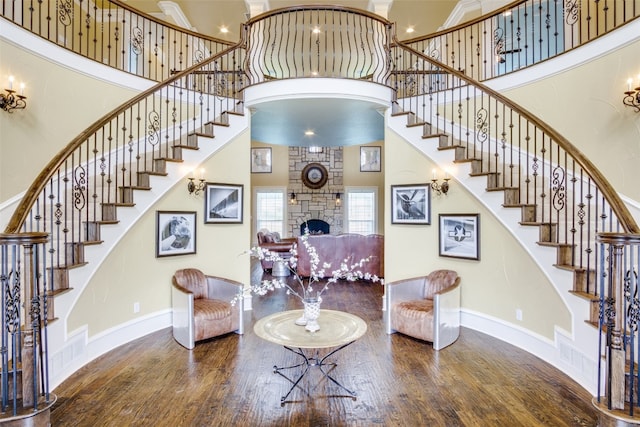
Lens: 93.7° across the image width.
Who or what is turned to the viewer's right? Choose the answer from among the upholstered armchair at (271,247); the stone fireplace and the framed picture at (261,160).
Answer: the upholstered armchair

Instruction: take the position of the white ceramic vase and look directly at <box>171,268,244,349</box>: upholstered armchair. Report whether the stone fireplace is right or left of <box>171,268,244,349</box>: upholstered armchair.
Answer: right

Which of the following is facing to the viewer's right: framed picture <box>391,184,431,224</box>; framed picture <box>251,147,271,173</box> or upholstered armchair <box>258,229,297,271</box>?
the upholstered armchair

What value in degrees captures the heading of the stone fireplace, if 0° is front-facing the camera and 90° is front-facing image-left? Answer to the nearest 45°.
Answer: approximately 0°

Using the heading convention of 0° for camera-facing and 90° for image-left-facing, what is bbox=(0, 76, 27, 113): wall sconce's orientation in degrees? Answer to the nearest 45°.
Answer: approximately 315°

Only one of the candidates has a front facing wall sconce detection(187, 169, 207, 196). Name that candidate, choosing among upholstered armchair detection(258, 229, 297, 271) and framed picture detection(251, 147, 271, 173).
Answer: the framed picture

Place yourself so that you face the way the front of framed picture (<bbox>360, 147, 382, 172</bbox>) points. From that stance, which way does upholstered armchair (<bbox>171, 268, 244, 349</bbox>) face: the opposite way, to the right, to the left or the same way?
to the left

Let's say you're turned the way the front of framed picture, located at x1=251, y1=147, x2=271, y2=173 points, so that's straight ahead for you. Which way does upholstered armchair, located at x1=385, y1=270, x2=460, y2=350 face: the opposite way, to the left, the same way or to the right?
to the right
